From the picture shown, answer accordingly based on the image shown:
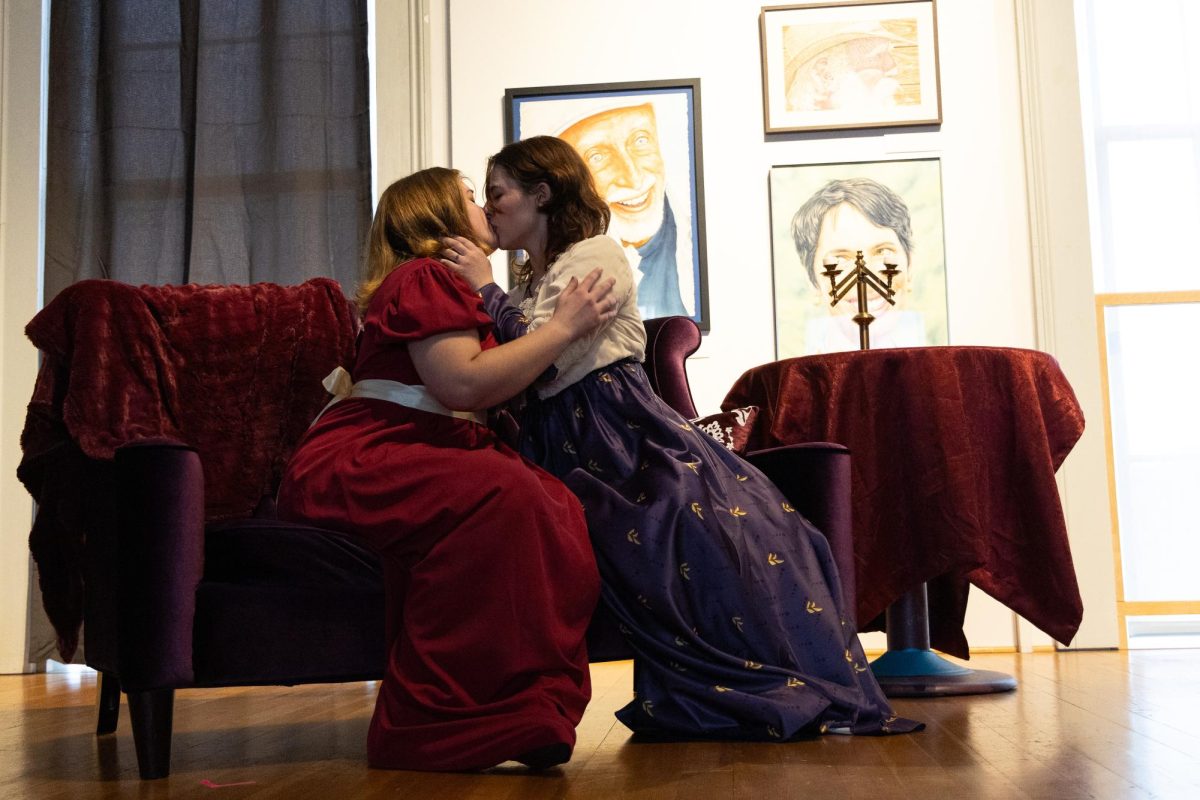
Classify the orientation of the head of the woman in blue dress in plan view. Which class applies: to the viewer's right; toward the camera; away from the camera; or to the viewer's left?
to the viewer's left

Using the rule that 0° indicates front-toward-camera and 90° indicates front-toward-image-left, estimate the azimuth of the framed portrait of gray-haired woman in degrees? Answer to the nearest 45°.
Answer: approximately 0°

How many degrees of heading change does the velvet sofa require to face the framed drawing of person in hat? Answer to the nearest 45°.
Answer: approximately 90° to its left

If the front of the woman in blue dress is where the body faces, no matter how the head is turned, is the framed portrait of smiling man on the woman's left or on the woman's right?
on the woman's right

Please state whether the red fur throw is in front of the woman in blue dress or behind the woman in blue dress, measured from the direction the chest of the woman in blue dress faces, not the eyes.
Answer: in front

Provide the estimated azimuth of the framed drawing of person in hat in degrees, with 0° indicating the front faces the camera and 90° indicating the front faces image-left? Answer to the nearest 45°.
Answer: approximately 0°

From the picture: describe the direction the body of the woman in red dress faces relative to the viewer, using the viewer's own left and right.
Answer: facing to the right of the viewer

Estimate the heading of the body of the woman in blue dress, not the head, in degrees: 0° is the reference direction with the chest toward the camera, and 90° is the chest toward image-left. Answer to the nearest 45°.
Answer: approximately 90°

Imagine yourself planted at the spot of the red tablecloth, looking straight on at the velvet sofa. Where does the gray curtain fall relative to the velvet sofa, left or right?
right

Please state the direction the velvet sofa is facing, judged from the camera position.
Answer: facing the viewer and to the right of the viewer
